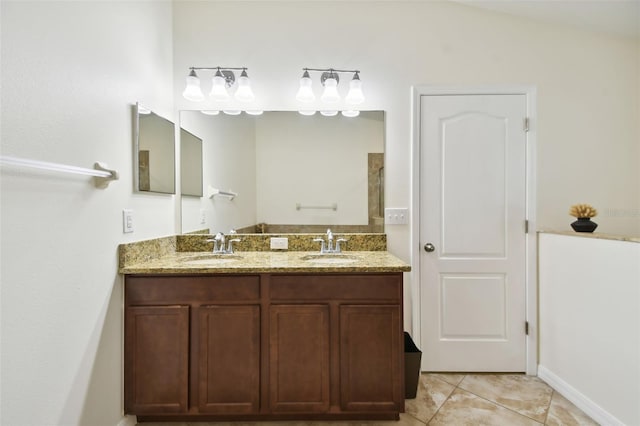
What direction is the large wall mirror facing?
toward the camera

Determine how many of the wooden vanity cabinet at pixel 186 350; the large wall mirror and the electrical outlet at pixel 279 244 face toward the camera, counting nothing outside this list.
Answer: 3

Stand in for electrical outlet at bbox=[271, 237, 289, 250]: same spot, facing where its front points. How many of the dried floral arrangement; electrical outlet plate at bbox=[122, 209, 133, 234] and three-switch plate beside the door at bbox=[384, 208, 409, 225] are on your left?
2

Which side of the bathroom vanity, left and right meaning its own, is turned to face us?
front

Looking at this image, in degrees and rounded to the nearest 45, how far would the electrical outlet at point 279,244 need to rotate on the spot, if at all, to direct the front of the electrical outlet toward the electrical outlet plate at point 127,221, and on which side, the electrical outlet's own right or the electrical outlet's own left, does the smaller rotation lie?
approximately 45° to the electrical outlet's own right

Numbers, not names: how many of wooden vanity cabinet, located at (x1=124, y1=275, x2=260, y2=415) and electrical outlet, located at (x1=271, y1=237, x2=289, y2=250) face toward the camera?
2

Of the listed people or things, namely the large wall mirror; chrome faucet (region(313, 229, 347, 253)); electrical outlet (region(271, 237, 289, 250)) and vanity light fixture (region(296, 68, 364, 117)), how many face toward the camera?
4

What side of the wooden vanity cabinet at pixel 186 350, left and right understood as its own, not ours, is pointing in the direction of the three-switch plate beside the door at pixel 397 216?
left

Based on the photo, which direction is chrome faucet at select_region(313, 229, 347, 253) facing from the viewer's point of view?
toward the camera

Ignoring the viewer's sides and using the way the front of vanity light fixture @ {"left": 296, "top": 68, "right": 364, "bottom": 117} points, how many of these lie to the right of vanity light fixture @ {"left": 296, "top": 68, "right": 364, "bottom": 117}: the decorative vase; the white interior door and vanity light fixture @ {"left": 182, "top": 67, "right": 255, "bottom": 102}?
1

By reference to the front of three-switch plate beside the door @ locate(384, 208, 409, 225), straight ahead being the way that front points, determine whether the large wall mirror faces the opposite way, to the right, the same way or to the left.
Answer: the same way

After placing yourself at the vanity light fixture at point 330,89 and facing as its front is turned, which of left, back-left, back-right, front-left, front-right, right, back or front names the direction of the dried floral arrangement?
left

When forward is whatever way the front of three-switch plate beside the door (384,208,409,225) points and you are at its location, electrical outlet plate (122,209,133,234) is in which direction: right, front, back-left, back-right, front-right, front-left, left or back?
front-right
